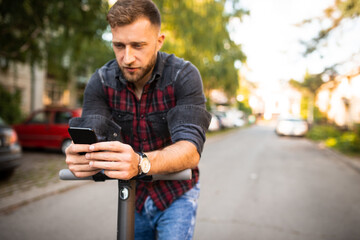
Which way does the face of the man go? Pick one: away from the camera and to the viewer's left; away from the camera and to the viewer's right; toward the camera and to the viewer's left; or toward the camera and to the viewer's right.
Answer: toward the camera and to the viewer's left

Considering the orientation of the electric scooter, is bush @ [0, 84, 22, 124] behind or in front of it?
behind

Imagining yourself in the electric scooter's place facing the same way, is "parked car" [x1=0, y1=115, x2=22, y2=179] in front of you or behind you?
behind

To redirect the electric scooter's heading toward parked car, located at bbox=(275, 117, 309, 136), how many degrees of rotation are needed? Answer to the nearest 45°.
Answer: approximately 135° to its left

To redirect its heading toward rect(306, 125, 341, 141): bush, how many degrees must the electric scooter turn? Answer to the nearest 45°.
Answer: approximately 135° to its left

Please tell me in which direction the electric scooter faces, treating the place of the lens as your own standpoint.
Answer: facing the viewer

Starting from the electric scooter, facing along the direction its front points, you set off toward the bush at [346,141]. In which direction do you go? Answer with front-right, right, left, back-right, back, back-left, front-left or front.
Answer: back-left
